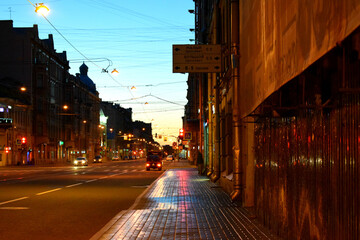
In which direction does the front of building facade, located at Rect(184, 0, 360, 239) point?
to the viewer's left

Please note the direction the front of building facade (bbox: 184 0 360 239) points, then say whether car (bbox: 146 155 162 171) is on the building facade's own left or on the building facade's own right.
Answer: on the building facade's own right
